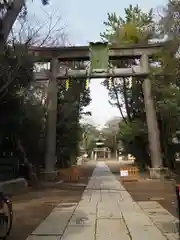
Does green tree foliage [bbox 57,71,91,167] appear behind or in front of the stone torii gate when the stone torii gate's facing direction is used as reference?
behind

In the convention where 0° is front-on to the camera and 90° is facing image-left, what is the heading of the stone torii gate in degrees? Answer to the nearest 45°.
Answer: approximately 0°
